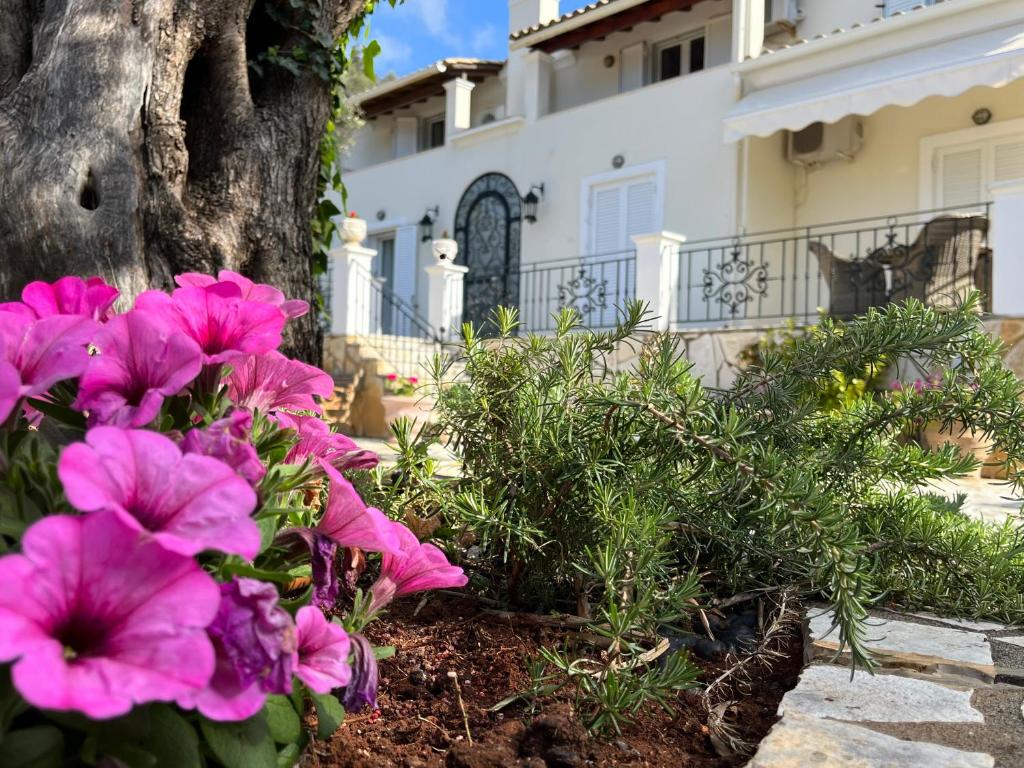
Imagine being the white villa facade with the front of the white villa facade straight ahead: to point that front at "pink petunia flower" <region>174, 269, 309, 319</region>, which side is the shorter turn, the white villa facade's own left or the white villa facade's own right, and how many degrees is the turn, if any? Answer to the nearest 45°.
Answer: approximately 45° to the white villa facade's own left

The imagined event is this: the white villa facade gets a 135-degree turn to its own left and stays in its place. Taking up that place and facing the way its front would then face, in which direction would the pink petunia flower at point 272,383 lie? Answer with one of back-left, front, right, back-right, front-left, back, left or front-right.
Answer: right

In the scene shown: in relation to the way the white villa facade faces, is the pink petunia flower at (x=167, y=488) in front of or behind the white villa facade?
in front

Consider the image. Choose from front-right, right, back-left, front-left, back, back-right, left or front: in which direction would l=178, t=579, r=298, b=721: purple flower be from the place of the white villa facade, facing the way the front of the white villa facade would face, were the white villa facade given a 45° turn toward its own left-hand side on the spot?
front

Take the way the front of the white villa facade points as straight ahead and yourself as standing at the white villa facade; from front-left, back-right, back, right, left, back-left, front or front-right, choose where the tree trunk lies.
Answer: front-left

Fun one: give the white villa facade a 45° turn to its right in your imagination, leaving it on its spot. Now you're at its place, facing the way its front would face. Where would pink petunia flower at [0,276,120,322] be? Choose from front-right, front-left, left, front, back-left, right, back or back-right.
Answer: left

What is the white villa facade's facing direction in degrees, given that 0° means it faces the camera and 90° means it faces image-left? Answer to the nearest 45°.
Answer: approximately 45°

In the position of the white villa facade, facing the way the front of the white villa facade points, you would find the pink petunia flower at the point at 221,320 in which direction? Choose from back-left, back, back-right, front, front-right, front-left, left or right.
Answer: front-left

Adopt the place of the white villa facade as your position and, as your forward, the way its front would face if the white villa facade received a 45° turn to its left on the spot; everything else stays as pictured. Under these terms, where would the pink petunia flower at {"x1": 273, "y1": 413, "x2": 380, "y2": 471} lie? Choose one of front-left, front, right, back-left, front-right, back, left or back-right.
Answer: front

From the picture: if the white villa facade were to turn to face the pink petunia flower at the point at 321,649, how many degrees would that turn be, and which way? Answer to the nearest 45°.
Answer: approximately 45° to its left

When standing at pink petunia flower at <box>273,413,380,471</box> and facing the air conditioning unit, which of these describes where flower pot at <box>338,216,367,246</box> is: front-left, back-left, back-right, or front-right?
front-left
